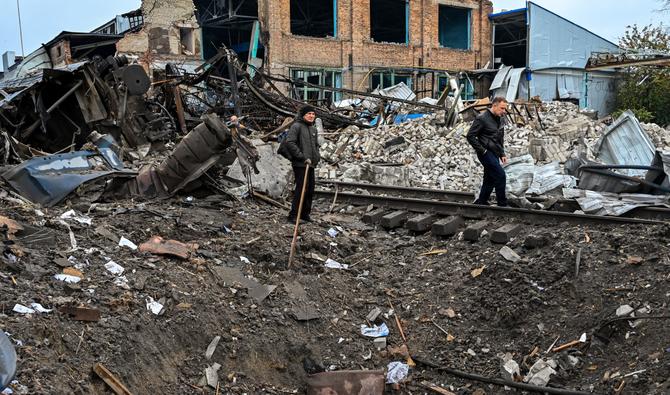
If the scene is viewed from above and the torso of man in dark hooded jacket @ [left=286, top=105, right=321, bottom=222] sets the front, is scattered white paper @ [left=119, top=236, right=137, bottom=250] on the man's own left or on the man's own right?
on the man's own right

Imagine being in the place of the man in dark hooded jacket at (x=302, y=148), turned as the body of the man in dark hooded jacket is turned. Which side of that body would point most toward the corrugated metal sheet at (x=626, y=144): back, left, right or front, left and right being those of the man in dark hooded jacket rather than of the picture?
left

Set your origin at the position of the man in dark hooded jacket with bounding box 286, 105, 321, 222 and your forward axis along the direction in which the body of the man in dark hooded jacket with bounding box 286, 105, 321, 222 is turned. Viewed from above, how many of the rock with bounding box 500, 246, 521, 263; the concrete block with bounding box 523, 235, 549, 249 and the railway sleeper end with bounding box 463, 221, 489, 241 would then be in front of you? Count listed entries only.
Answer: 3

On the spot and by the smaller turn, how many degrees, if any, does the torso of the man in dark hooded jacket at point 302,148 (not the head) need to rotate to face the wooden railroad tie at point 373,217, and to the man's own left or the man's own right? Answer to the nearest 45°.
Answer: approximately 45° to the man's own left

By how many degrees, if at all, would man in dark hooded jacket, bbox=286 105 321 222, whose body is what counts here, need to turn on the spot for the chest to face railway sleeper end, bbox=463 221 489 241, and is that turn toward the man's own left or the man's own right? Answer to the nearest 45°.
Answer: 0° — they already face it

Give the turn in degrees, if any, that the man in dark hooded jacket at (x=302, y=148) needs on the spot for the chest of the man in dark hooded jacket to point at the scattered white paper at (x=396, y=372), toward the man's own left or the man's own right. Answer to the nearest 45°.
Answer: approximately 45° to the man's own right

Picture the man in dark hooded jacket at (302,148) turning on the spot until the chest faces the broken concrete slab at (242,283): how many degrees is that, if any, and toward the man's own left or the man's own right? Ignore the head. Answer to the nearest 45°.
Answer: approximately 45° to the man's own right

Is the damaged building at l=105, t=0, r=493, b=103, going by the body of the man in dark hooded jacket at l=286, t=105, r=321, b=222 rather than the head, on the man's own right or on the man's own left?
on the man's own left

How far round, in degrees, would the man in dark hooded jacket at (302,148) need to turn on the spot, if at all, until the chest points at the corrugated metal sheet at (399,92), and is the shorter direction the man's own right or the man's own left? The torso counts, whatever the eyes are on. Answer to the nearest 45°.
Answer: approximately 135° to the man's own left

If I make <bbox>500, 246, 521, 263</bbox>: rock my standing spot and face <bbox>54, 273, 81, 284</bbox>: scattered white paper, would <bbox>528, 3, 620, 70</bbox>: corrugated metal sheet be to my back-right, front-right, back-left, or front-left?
back-right

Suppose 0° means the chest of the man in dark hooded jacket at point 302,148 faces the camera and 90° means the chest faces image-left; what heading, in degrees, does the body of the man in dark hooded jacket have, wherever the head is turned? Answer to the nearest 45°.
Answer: approximately 315°
